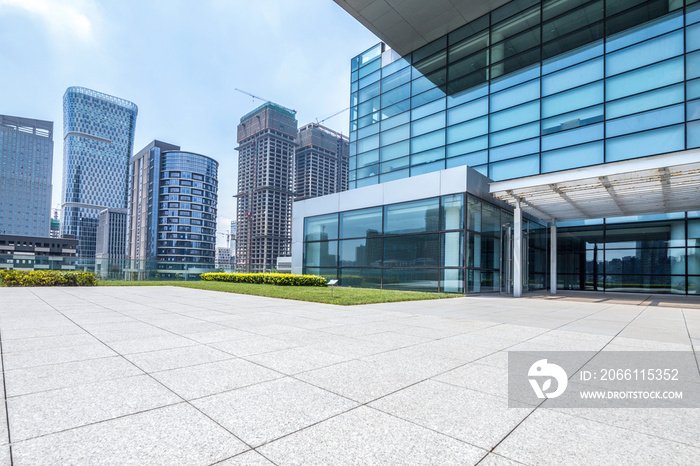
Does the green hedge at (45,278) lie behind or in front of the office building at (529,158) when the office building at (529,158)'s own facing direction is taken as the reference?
in front

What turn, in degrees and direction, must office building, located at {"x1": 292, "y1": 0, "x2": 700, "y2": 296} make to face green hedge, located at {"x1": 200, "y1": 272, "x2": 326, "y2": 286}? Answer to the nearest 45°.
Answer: approximately 45° to its right

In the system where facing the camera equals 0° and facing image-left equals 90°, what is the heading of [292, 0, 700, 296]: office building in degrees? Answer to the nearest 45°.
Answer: approximately 45°

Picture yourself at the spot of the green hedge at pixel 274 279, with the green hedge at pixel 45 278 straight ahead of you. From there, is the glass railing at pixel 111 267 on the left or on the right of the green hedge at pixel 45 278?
right
